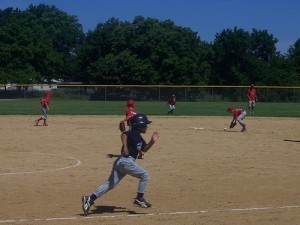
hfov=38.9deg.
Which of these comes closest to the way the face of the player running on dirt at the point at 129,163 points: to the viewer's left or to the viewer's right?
to the viewer's right

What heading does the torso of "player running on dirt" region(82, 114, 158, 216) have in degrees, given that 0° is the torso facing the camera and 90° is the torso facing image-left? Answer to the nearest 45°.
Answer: approximately 270°
